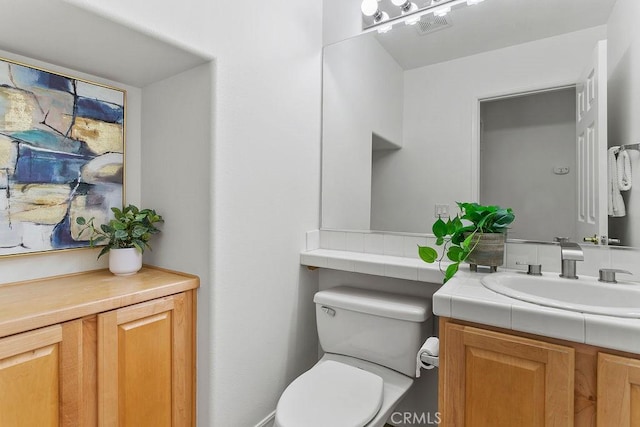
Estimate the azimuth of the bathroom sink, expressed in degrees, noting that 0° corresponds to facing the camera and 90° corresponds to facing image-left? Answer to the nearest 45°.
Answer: approximately 45°

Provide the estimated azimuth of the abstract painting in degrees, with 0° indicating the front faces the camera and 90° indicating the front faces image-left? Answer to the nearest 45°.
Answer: approximately 315°

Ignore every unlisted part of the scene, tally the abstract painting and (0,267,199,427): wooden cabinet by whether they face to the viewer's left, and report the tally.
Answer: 0

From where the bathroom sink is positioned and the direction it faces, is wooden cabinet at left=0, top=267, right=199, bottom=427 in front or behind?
in front
